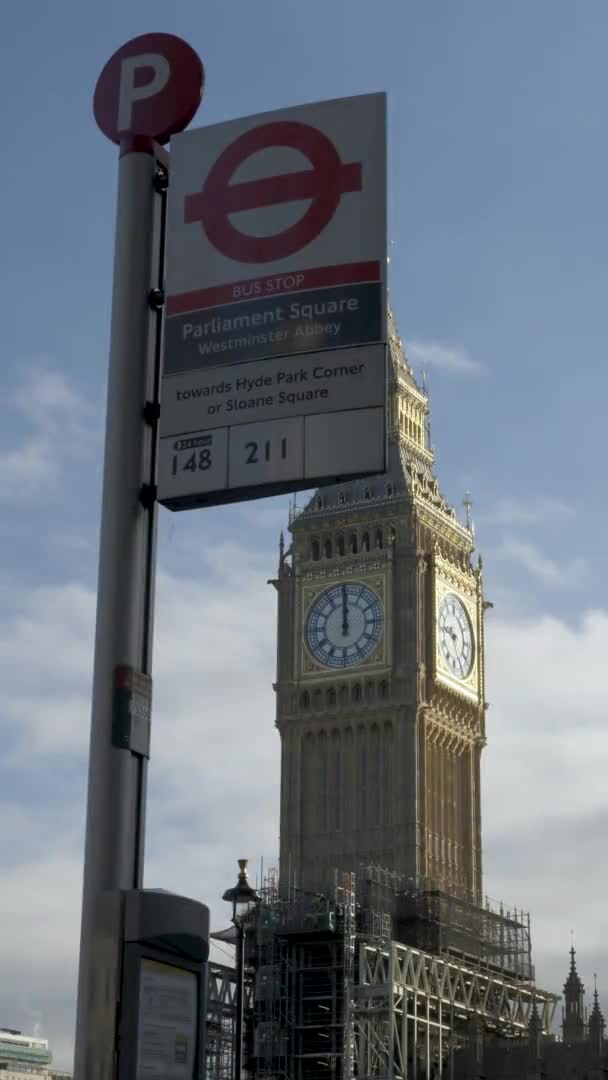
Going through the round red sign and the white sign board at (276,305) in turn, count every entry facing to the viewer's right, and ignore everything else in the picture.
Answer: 0

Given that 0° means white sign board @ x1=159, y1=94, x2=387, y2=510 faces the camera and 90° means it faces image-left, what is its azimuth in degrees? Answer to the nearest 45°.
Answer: approximately 45°

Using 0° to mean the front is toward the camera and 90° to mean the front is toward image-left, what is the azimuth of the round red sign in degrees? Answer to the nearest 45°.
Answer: approximately 45°

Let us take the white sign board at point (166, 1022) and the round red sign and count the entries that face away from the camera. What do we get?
0
